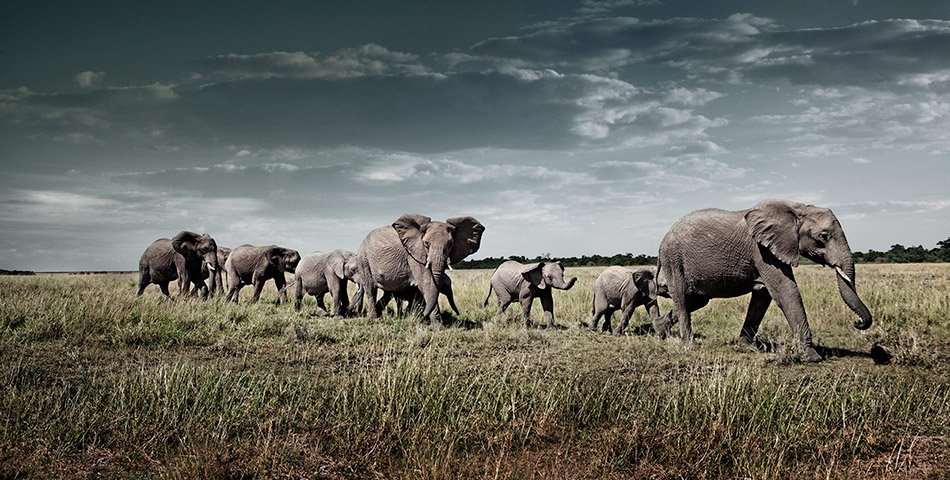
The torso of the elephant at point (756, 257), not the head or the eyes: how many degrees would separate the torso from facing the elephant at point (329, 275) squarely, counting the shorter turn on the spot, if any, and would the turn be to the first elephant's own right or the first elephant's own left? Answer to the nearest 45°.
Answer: approximately 180°

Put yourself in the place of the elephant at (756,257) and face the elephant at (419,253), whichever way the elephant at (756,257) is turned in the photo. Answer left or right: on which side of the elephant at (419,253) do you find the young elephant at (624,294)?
right

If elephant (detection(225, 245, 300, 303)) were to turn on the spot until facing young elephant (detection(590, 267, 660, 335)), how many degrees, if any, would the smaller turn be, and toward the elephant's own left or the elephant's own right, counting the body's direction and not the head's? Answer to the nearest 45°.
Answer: approximately 45° to the elephant's own right

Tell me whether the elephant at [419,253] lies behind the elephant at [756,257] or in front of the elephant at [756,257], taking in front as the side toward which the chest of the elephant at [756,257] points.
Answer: behind

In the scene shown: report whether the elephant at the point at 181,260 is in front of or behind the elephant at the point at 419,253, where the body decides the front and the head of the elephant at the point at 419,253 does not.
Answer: behind

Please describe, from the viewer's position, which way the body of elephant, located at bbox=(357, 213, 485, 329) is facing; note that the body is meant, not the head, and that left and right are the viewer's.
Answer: facing the viewer and to the right of the viewer

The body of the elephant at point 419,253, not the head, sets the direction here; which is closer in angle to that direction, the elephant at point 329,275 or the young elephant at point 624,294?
the young elephant

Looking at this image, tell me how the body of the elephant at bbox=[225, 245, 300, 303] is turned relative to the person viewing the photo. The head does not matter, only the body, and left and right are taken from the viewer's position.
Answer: facing to the right of the viewer

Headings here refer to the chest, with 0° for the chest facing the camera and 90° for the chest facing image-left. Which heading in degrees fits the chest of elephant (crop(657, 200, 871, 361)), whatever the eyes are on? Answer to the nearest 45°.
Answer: approximately 270°

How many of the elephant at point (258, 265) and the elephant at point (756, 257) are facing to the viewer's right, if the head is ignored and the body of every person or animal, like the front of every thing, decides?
2

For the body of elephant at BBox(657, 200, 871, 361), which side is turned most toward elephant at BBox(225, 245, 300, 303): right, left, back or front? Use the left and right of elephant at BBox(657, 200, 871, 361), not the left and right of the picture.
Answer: back

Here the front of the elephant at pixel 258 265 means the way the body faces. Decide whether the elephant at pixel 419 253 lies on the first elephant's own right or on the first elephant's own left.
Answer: on the first elephant's own right
